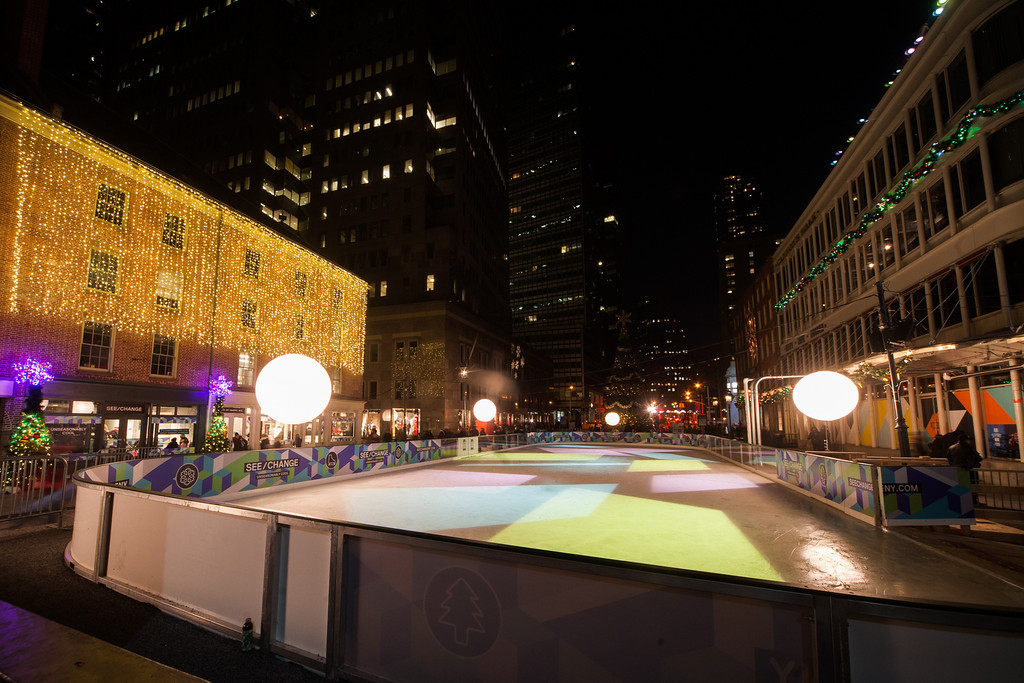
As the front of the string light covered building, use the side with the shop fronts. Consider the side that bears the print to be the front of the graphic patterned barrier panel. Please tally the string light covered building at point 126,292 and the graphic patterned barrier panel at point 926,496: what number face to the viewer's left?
0

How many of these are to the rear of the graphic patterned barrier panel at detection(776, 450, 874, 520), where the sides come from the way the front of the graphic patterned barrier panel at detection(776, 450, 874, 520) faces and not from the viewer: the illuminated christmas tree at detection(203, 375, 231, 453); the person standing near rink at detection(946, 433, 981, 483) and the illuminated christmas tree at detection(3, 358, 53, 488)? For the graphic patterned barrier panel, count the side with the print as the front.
1

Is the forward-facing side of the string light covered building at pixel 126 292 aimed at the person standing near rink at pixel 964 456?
yes

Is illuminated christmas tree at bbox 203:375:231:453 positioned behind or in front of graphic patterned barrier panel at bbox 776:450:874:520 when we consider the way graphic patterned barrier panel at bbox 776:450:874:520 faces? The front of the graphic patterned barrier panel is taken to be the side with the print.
in front

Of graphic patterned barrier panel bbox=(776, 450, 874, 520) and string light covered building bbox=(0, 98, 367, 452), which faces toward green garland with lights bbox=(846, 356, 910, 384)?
the string light covered building

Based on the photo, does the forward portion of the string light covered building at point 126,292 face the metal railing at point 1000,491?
yes

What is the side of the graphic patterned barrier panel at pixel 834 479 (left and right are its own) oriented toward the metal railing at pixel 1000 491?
back

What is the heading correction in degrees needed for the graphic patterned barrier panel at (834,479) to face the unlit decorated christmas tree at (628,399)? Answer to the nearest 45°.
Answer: approximately 90° to its right

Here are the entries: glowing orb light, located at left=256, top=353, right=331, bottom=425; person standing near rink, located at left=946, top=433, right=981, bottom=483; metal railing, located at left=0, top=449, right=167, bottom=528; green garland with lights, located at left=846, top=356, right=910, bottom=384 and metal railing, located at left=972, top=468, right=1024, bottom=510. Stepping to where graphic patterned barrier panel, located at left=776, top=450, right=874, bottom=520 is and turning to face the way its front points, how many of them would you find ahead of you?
2

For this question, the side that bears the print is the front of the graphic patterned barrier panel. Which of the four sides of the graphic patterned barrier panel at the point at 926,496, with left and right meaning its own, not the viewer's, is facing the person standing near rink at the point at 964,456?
back

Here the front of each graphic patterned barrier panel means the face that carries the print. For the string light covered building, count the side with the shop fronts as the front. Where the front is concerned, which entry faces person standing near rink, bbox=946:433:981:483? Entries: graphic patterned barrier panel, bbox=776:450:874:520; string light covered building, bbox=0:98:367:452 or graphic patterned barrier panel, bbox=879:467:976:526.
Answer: the string light covered building

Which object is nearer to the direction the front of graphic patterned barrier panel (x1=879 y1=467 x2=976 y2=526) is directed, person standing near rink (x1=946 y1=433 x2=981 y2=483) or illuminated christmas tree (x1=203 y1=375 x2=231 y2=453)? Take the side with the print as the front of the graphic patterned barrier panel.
the illuminated christmas tree
